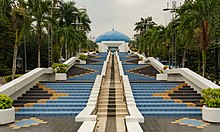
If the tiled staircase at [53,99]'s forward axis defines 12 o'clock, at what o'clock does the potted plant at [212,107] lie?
The potted plant is roughly at 10 o'clock from the tiled staircase.

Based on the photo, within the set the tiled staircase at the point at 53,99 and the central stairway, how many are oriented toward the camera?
2

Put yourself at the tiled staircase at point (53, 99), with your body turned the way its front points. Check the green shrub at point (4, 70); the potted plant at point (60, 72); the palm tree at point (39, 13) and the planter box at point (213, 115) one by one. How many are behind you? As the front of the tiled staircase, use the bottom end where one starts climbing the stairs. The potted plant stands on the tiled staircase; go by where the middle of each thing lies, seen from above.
3

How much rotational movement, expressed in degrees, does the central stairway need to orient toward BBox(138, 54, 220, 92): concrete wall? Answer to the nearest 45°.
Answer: approximately 135° to its left

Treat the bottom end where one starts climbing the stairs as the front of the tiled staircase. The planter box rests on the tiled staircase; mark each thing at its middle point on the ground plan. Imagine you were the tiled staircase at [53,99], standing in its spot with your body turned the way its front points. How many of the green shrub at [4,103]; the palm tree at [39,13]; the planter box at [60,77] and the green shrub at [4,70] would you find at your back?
3

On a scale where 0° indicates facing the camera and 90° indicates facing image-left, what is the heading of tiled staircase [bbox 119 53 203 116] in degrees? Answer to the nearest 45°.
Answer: approximately 0°
